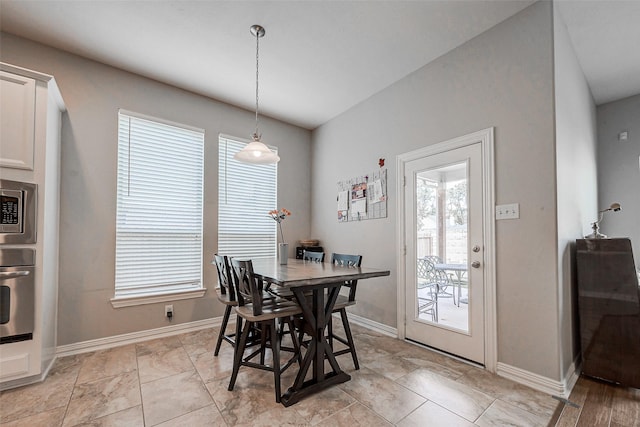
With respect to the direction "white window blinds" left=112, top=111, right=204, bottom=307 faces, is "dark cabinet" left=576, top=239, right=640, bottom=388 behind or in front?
in front

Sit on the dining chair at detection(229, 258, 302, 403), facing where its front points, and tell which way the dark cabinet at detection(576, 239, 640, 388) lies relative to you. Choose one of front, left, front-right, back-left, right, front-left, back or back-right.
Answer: front-right

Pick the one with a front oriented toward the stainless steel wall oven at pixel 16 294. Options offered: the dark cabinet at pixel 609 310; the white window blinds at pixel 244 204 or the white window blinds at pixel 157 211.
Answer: the dark cabinet

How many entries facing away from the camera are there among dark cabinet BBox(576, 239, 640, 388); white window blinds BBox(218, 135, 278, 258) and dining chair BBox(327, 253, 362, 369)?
0

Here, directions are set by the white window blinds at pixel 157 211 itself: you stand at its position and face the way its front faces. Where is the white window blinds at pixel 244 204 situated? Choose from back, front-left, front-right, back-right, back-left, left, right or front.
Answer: front-left

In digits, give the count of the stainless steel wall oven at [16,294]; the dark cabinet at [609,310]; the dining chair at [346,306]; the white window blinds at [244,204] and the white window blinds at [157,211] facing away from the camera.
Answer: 0

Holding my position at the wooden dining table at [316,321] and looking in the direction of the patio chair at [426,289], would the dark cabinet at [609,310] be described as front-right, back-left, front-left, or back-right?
front-right

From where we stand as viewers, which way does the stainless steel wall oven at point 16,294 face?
facing the viewer and to the right of the viewer

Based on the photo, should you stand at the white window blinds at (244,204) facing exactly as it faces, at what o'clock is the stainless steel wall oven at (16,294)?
The stainless steel wall oven is roughly at 3 o'clock from the white window blinds.

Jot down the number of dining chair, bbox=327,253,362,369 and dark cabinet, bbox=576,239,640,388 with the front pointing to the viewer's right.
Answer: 0

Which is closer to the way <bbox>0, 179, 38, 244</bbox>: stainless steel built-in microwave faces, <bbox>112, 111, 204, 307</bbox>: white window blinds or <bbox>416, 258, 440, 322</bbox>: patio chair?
the patio chair

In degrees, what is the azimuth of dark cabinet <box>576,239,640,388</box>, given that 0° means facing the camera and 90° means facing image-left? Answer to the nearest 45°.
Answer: approximately 45°

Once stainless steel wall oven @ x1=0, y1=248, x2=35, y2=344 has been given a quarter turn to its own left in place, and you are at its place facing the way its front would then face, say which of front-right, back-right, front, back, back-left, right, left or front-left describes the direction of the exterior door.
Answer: right

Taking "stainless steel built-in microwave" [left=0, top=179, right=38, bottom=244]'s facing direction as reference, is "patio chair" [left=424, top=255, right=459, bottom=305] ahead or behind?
ahead

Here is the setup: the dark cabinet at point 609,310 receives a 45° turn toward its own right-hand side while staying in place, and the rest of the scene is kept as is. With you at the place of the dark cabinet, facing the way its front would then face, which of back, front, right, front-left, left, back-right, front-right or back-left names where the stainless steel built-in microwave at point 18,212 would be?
front-left
